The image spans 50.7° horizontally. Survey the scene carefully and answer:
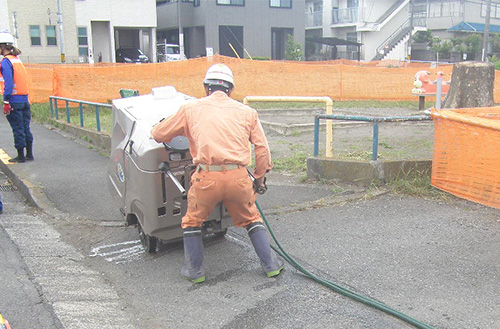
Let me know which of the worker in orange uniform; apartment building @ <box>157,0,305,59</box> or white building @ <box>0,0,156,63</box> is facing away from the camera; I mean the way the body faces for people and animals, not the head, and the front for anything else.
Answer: the worker in orange uniform

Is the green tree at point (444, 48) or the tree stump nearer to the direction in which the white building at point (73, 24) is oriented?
the tree stump

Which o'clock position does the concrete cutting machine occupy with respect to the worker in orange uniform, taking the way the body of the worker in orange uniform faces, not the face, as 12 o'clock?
The concrete cutting machine is roughly at 10 o'clock from the worker in orange uniform.

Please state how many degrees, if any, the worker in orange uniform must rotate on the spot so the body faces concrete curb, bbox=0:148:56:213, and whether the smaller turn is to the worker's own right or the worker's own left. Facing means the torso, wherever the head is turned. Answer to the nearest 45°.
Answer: approximately 45° to the worker's own left

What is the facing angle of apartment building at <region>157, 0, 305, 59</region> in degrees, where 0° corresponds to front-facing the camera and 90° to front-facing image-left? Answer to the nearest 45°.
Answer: approximately 0°

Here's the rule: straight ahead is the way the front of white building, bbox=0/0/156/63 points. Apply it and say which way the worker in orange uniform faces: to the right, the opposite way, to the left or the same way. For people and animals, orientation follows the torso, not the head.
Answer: the opposite way

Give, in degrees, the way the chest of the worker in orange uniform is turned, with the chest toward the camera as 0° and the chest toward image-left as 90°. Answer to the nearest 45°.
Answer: approximately 180°

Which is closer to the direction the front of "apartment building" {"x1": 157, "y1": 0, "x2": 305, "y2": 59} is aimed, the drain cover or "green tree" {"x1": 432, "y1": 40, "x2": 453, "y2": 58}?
the drain cover

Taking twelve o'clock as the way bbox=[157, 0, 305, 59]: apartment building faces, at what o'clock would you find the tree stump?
The tree stump is roughly at 12 o'clock from the apartment building.

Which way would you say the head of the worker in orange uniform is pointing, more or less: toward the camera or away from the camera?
away from the camera
